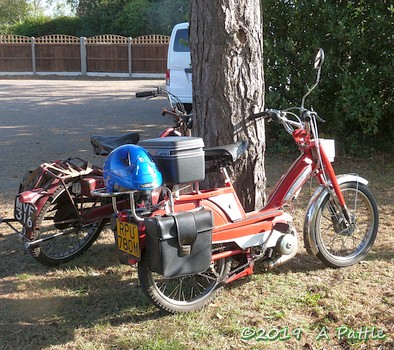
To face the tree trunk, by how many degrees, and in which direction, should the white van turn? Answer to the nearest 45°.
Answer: approximately 180°

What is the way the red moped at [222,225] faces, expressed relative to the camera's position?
facing away from the viewer and to the right of the viewer

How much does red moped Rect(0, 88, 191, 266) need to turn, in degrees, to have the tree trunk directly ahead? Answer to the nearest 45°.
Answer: approximately 45° to its right

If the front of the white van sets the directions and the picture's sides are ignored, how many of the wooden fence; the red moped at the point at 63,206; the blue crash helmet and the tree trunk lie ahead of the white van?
1

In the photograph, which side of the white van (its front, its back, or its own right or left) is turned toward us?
back

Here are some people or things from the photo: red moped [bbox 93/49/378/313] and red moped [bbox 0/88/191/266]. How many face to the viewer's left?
0

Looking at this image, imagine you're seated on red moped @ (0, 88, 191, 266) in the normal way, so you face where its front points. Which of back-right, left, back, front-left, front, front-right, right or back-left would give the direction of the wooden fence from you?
front-left

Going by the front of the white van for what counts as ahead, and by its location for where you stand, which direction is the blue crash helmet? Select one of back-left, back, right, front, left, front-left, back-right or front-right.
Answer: back

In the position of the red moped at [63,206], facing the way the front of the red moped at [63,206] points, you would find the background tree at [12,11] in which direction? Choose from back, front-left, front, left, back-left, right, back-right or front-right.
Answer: front-left

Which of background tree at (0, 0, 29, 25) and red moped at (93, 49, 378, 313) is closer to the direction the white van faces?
the background tree

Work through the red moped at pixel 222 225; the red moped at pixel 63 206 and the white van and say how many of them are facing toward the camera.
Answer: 0

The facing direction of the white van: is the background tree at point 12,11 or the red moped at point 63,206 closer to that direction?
the background tree

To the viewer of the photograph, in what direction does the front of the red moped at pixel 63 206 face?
facing away from the viewer and to the right of the viewer

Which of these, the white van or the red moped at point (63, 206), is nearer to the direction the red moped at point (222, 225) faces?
the white van

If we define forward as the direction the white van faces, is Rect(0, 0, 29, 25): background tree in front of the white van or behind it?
in front

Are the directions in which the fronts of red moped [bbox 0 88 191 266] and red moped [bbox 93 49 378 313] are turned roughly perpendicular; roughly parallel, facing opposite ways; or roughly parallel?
roughly parallel
